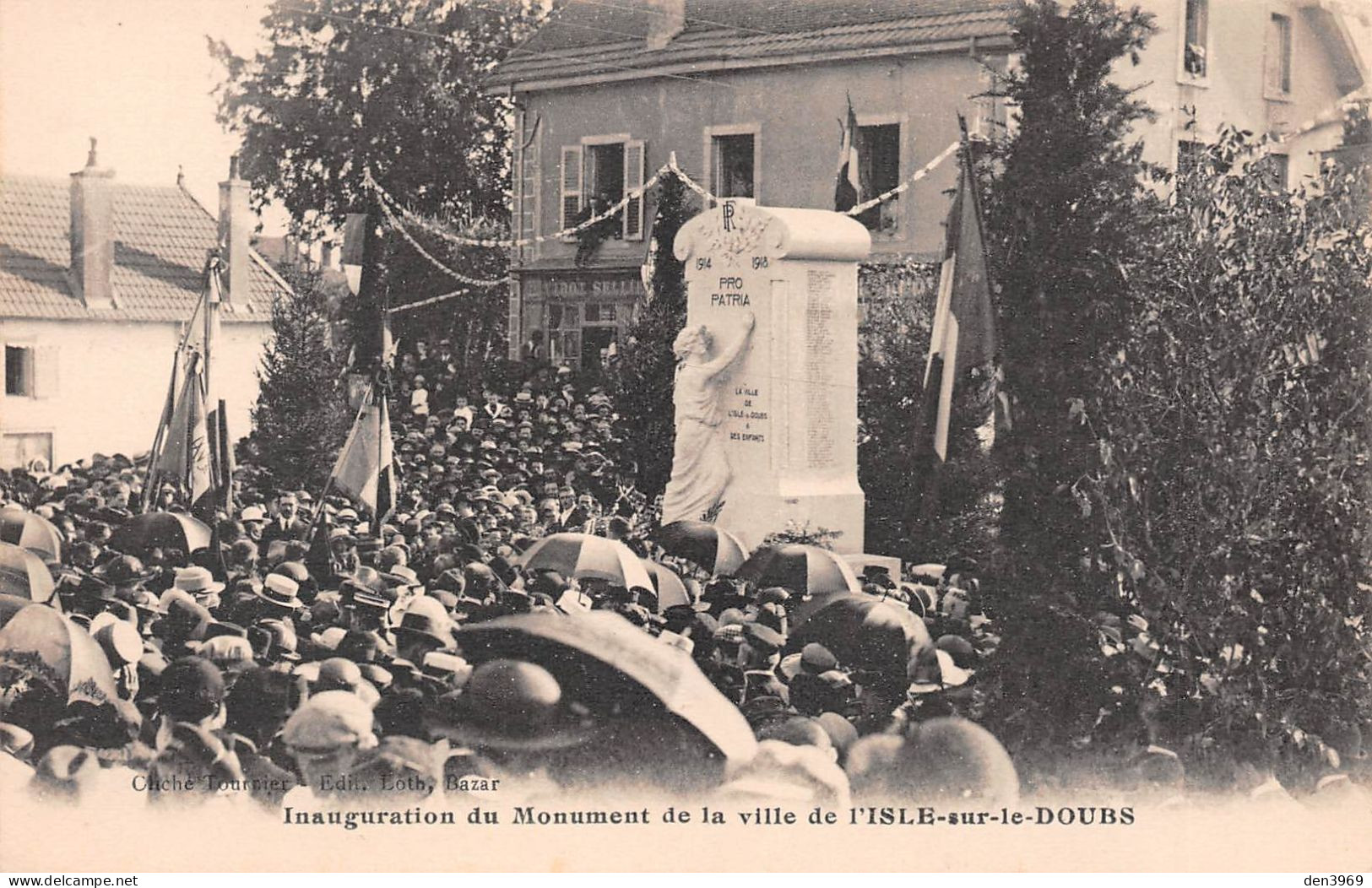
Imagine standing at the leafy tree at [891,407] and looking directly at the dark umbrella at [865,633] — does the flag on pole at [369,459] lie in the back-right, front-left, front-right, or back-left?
front-right

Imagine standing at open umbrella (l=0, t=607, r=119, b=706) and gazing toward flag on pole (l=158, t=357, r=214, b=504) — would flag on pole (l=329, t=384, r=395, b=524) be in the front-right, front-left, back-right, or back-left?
front-right

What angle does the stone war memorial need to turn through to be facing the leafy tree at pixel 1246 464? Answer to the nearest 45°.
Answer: approximately 90° to its left

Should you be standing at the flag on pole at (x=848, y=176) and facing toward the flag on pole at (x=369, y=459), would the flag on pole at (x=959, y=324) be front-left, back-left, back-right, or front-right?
front-left

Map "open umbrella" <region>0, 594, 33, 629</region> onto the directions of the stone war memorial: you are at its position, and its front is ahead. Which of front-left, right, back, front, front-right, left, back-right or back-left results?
front

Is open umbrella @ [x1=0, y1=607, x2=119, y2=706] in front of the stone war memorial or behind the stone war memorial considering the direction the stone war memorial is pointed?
in front

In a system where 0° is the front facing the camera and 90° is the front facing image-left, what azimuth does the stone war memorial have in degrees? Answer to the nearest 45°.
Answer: approximately 45°

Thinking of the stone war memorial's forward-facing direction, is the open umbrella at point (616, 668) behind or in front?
in front

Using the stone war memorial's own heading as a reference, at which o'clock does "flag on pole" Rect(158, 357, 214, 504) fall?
The flag on pole is roughly at 1 o'clock from the stone war memorial.

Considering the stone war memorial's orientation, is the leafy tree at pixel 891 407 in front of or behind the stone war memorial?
behind

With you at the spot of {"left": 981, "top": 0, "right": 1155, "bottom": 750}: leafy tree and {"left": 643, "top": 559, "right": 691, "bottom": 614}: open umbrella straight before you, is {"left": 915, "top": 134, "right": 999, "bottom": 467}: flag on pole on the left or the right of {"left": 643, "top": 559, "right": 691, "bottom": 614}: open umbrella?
right

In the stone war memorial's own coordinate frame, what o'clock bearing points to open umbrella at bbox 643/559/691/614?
The open umbrella is roughly at 11 o'clock from the stone war memorial.

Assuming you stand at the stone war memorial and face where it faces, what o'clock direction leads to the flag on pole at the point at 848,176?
The flag on pole is roughly at 5 o'clock from the stone war memorial.
